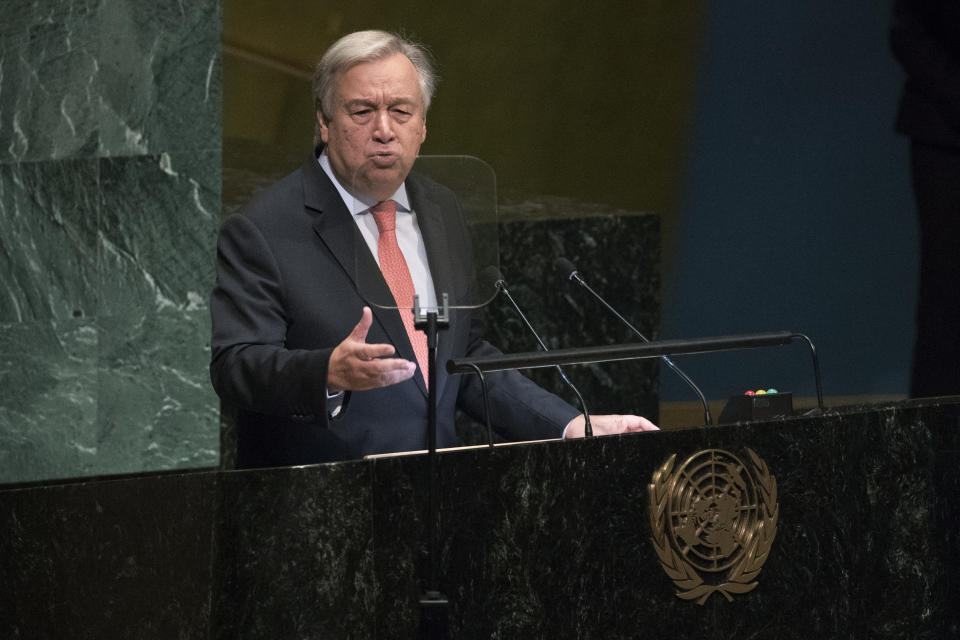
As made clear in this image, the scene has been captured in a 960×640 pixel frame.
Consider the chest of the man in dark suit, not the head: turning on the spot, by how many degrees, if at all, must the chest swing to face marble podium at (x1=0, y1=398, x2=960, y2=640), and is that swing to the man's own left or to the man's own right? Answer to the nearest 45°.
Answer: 0° — they already face it

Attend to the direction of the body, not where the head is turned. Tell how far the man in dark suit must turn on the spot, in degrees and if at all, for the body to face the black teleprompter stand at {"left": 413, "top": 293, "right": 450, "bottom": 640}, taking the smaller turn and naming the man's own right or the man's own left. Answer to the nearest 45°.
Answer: approximately 45° to the man's own right

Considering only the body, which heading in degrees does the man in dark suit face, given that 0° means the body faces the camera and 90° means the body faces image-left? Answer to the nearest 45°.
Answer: approximately 315°
